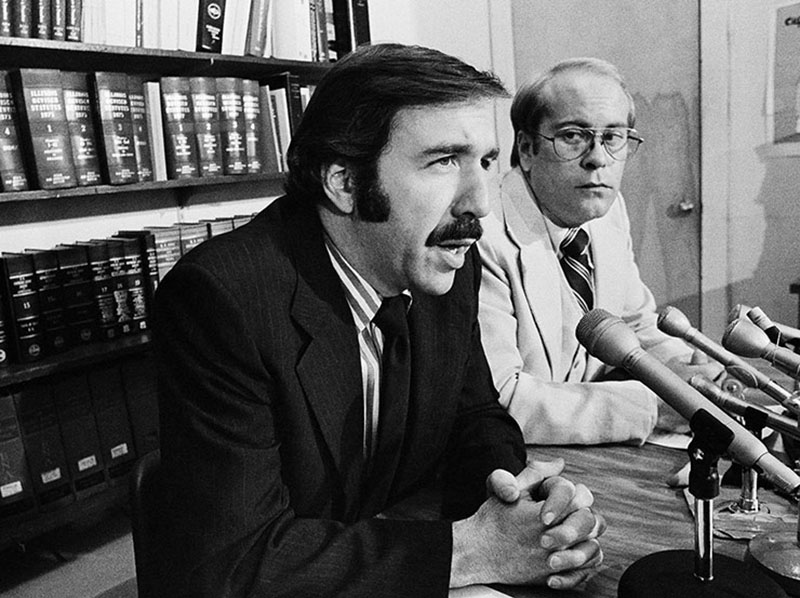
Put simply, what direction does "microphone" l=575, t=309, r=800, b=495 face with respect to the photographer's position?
facing to the left of the viewer

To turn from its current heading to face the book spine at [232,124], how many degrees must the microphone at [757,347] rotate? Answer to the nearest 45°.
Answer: approximately 45° to its right

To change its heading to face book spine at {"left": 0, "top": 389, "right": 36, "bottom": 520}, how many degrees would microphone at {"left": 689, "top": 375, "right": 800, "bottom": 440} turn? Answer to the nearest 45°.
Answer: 0° — it already faces it

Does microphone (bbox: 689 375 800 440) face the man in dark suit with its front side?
yes

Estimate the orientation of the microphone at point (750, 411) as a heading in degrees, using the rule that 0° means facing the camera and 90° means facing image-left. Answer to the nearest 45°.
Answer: approximately 90°

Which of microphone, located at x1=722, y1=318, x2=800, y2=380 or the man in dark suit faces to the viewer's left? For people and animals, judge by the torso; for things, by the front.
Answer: the microphone

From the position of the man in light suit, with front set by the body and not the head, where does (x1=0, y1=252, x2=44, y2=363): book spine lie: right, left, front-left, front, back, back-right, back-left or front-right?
back-right

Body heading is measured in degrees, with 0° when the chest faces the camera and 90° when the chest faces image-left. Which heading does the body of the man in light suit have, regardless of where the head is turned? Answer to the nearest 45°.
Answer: approximately 315°

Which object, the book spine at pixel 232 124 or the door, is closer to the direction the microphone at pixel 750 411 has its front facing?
the book spine

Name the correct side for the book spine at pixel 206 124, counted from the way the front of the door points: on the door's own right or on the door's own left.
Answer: on the door's own right

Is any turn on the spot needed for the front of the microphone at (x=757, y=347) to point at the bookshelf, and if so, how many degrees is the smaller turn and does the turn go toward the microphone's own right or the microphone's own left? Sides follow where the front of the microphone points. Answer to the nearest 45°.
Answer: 0° — it already faces it

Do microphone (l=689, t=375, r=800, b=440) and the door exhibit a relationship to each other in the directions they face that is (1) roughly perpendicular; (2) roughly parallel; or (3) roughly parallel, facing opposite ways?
roughly perpendicular
